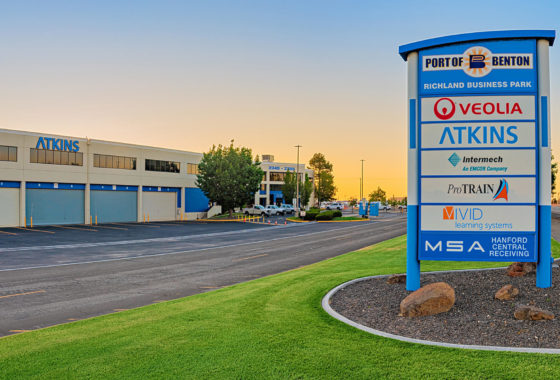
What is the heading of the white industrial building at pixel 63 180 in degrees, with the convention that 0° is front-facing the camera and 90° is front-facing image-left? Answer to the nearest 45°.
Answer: approximately 315°

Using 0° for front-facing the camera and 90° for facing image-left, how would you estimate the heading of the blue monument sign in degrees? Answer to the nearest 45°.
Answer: approximately 0°

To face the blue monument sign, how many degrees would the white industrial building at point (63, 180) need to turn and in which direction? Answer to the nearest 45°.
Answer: approximately 45° to its right

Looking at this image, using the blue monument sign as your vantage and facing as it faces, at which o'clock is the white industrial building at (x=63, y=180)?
The white industrial building is roughly at 4 o'clock from the blue monument sign.

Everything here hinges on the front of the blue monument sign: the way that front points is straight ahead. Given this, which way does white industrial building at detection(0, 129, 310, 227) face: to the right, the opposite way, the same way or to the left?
to the left
